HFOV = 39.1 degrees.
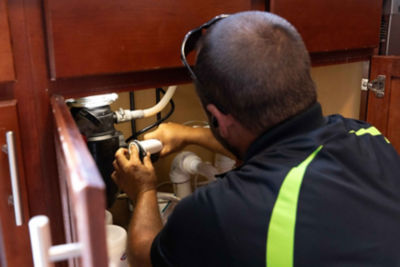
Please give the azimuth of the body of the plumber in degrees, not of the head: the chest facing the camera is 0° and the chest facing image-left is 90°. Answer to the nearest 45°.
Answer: approximately 135°

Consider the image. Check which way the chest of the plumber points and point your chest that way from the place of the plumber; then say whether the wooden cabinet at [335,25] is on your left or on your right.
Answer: on your right

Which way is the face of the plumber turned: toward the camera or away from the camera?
away from the camera
